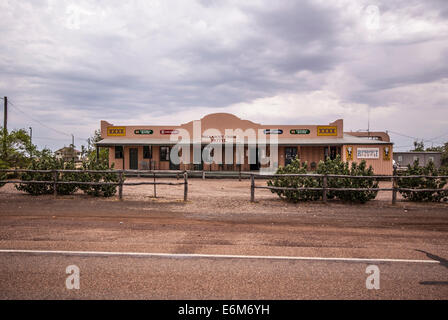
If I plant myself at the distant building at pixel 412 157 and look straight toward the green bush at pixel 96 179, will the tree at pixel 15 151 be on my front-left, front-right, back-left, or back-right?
front-right

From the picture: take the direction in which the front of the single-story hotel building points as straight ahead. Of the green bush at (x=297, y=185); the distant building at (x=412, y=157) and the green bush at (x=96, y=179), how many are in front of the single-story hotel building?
2

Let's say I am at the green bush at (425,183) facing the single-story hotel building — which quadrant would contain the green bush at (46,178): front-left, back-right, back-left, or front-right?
front-left

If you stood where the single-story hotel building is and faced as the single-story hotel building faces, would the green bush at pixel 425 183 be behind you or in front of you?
in front

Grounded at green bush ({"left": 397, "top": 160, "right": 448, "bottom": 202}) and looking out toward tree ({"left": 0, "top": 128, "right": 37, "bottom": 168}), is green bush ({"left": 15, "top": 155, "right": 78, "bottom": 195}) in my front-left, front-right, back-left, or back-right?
front-left

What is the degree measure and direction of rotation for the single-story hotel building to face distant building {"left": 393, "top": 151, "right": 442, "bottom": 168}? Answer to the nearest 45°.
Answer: approximately 135° to its left

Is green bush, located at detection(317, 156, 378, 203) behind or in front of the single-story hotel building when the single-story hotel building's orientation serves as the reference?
in front

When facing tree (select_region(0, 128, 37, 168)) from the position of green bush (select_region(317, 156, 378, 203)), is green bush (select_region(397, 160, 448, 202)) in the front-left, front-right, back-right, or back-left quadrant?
back-right

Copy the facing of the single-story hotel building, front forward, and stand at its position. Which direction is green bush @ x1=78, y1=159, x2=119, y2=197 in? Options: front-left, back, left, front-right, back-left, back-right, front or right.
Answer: front

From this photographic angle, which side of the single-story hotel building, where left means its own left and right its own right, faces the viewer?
front

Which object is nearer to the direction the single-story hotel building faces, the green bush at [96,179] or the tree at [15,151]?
the green bush

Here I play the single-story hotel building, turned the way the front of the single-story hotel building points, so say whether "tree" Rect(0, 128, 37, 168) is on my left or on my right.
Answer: on my right
